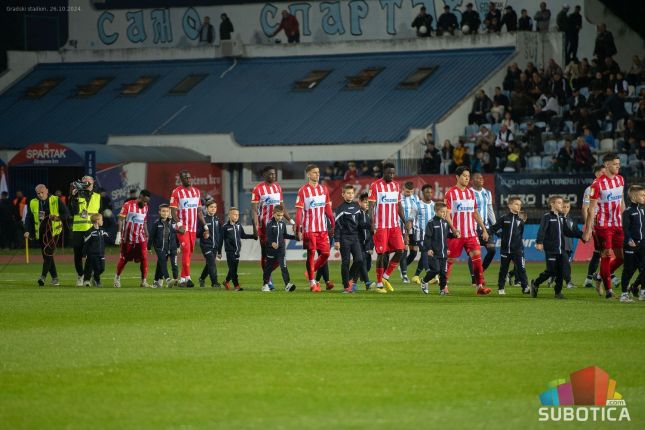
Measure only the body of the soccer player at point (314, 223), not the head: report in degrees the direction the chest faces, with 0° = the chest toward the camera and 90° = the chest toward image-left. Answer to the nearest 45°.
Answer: approximately 315°

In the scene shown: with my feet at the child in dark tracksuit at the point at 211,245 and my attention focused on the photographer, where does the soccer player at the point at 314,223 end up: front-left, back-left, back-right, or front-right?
back-left

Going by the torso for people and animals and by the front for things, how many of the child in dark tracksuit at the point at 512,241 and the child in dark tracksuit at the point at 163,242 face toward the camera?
2
